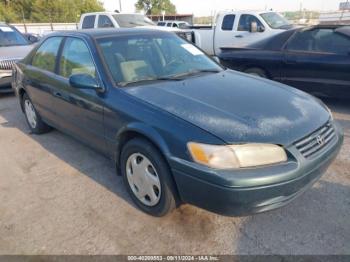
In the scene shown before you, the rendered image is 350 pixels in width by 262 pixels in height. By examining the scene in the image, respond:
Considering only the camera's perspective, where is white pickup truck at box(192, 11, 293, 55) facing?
facing the viewer and to the right of the viewer
